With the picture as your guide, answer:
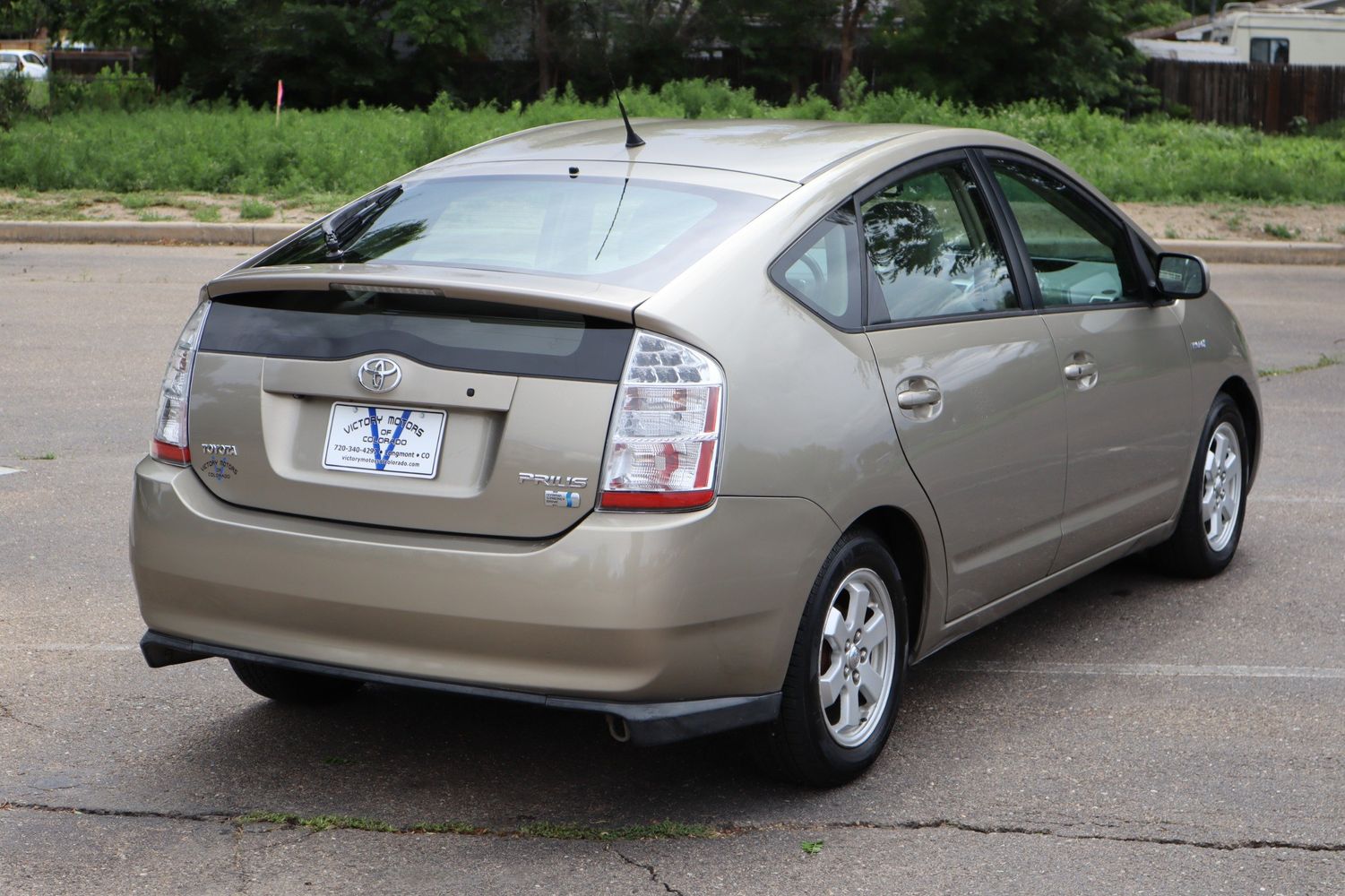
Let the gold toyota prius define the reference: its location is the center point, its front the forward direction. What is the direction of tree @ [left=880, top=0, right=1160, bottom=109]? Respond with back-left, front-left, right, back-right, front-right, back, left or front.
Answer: front-left

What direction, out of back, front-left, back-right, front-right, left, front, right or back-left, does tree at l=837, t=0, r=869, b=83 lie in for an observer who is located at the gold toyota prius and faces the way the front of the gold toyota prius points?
front-left

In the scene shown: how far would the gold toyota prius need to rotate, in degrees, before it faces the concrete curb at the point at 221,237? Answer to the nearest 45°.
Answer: approximately 45° to its left

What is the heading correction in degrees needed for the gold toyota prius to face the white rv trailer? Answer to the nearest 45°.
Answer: approximately 45° to its left

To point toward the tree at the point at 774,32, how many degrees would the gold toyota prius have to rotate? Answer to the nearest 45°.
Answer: approximately 45° to its left

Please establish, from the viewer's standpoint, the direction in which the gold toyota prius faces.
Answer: facing away from the viewer and to the right of the viewer
